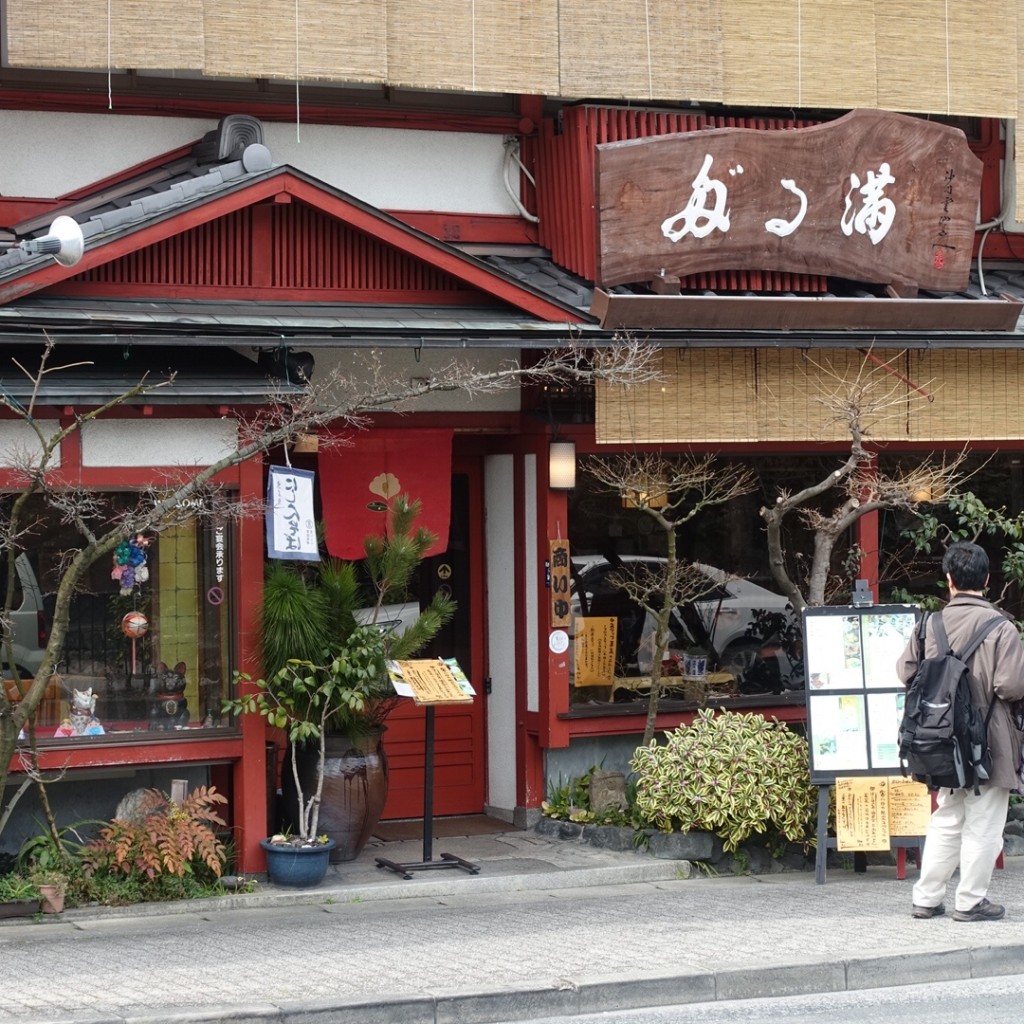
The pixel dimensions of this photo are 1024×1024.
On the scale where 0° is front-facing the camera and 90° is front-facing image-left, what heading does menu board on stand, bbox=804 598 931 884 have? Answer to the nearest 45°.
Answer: approximately 0°

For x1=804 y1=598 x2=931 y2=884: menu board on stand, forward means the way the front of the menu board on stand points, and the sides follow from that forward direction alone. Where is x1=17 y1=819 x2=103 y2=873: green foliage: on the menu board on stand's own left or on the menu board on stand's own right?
on the menu board on stand's own right

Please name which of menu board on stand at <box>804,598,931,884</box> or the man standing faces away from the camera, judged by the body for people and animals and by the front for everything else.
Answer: the man standing

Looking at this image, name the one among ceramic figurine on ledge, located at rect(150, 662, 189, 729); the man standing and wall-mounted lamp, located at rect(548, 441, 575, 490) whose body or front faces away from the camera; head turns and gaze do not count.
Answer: the man standing

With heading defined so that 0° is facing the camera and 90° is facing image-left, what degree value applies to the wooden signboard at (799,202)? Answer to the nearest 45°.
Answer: approximately 0°

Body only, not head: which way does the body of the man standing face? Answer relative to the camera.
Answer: away from the camera

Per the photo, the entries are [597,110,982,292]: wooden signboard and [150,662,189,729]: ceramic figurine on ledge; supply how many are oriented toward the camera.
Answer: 2
